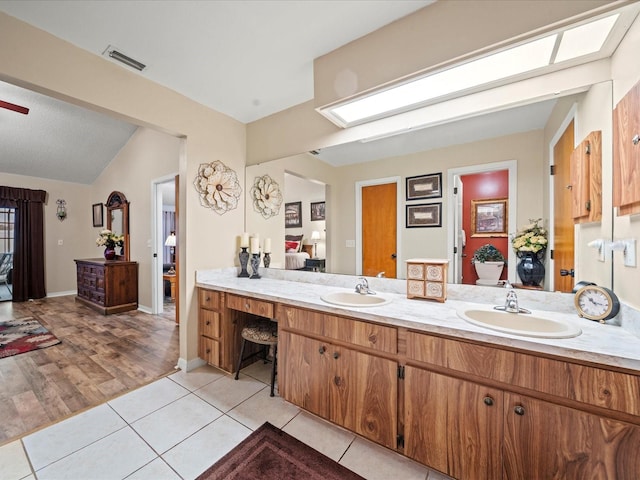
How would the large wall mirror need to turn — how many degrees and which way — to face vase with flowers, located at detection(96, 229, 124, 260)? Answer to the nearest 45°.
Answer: approximately 45° to its right

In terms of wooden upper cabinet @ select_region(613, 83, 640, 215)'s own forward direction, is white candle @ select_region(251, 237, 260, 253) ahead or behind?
ahead

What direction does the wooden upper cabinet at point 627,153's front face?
to the viewer's left

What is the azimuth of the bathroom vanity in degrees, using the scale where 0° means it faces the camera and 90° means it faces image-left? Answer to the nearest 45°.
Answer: approximately 45°

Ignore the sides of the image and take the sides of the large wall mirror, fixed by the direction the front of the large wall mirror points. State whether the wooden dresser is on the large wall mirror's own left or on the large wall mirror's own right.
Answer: on the large wall mirror's own right

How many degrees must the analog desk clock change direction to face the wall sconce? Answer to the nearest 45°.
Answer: approximately 45° to its right
